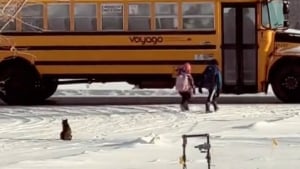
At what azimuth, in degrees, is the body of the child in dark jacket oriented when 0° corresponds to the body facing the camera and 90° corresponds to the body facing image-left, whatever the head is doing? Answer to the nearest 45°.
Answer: approximately 225°

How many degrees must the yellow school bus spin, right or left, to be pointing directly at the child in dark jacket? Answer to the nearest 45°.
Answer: approximately 45° to its right

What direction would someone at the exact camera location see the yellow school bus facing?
facing to the right of the viewer

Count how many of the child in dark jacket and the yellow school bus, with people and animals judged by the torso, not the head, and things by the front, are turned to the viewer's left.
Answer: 0
